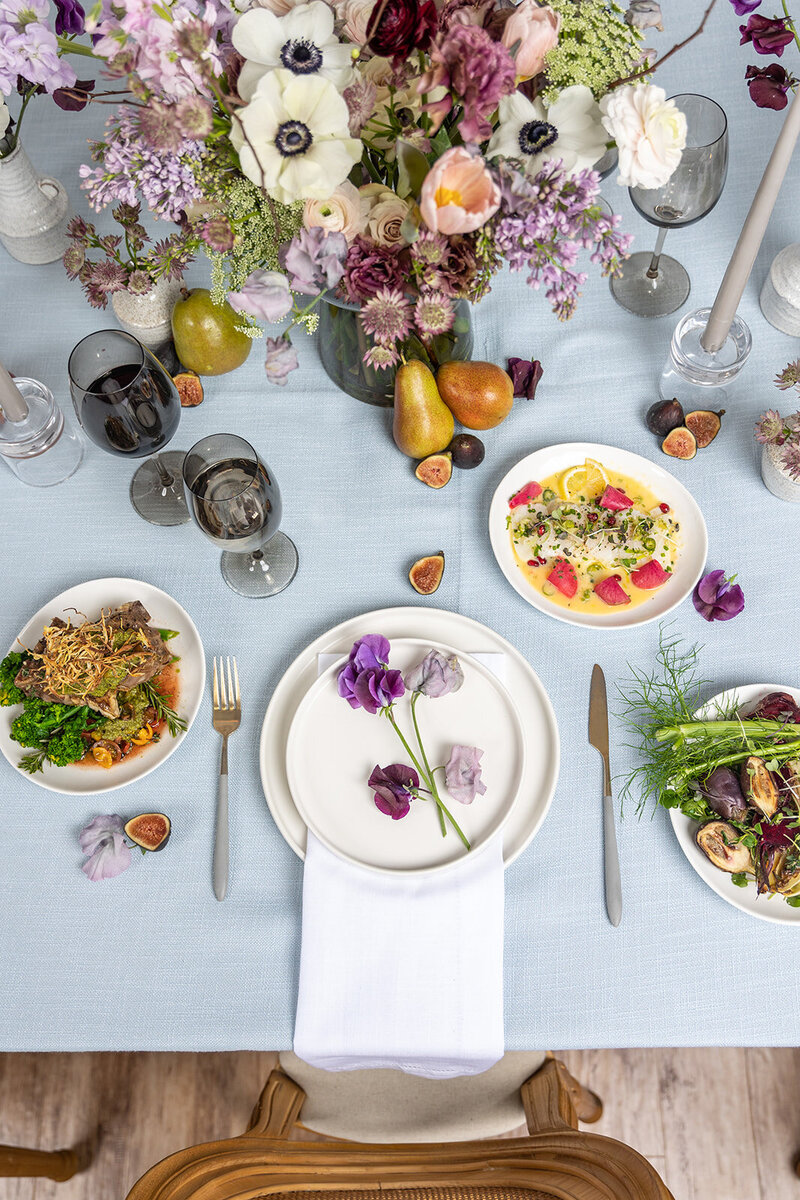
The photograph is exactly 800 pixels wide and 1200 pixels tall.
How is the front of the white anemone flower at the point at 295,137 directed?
toward the camera
